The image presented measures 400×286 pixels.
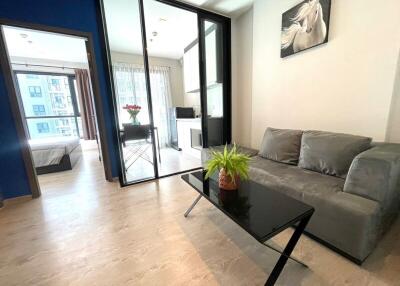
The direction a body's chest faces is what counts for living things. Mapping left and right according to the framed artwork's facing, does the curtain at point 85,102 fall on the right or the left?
on its right

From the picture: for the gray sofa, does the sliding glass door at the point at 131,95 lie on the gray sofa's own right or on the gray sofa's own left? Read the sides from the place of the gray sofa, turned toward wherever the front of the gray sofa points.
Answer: on the gray sofa's own right

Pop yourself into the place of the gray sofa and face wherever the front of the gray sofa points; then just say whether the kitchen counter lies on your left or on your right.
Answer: on your right

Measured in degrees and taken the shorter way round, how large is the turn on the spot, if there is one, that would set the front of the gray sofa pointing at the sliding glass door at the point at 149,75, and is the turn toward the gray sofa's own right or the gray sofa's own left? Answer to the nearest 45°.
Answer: approximately 45° to the gray sofa's own right

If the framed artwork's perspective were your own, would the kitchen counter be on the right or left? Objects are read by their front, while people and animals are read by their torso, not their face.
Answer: on its right

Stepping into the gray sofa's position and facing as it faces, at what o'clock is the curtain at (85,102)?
The curtain is roughly at 2 o'clock from the gray sofa.

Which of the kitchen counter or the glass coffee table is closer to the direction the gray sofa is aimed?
the glass coffee table

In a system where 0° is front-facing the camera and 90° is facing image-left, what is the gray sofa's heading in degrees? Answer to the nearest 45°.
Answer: approximately 45°

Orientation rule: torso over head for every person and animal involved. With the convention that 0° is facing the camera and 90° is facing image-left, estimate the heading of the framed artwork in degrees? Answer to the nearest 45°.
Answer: approximately 45°

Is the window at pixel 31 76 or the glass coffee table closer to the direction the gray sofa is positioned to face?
the glass coffee table
